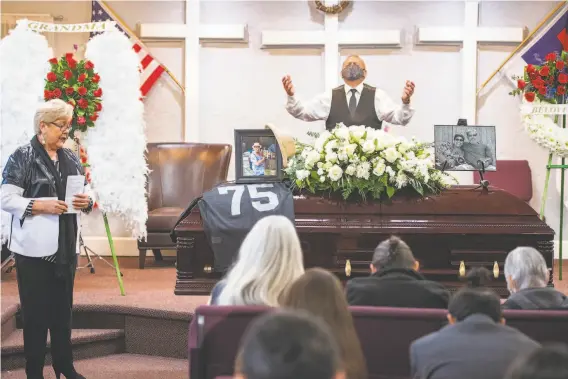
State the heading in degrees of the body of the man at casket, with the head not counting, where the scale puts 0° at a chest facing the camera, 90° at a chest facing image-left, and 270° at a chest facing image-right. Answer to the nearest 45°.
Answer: approximately 0°

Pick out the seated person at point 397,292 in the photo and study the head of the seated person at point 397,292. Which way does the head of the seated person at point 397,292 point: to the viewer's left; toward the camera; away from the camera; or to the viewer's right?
away from the camera

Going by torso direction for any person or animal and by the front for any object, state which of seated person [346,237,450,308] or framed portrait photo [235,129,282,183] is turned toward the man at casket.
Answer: the seated person

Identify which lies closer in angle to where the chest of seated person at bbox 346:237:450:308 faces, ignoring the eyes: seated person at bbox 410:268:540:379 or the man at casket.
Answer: the man at casket

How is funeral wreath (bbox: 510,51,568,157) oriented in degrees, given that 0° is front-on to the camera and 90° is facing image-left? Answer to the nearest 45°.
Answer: approximately 0°

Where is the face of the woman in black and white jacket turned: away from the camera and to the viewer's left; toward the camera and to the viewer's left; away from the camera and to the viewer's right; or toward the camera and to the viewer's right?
toward the camera and to the viewer's right

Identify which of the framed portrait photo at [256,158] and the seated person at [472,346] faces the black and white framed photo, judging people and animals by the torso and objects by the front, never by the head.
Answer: the seated person

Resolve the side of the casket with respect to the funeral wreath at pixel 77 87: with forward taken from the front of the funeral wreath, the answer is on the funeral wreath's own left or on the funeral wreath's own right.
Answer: on the funeral wreath's own left

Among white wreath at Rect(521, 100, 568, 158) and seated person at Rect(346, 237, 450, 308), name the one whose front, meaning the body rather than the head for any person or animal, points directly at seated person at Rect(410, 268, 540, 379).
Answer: the white wreath

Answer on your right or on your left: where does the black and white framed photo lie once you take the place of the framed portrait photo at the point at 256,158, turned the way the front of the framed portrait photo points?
on your left

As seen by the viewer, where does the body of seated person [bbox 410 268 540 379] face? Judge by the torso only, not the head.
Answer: away from the camera

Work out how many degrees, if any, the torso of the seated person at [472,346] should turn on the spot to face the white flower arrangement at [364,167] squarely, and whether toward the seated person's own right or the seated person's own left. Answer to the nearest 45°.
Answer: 0° — they already face it

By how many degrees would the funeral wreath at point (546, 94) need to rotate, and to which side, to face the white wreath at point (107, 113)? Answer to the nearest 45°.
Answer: approximately 45° to its right
